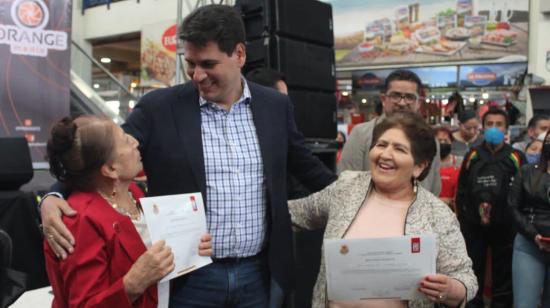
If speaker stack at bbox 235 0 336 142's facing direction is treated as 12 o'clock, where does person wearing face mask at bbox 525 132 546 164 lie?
The person wearing face mask is roughly at 10 o'clock from the speaker stack.

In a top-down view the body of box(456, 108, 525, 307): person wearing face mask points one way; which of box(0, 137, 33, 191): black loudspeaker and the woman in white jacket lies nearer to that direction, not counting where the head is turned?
the woman in white jacket

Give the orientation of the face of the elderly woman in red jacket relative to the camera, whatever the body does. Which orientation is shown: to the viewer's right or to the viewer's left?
to the viewer's right

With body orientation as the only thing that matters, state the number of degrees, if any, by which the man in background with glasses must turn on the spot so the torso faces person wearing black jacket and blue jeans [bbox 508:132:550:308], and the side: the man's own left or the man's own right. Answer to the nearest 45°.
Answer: approximately 135° to the man's own left

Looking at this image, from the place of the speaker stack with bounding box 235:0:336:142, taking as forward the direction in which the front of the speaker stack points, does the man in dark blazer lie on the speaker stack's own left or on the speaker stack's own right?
on the speaker stack's own right

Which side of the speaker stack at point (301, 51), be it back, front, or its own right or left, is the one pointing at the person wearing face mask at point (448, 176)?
left

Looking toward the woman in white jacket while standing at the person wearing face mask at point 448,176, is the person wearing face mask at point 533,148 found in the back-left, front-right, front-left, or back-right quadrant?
back-left
